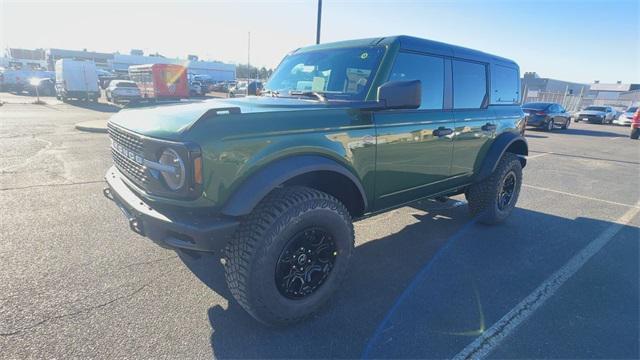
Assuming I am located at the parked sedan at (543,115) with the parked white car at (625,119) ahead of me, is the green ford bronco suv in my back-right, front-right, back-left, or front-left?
back-right

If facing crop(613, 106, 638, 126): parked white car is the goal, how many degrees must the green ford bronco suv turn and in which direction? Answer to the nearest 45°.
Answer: approximately 180°

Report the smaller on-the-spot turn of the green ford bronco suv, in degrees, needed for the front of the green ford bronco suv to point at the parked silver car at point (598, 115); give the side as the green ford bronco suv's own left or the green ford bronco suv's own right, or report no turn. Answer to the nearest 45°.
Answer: approximately 180°

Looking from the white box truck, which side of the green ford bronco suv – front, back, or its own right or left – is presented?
right

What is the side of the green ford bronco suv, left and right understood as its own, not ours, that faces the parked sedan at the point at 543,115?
back

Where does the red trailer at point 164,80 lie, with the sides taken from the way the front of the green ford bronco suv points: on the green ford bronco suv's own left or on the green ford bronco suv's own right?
on the green ford bronco suv's own right

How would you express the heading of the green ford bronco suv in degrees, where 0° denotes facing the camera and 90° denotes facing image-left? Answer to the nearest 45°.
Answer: approximately 45°
